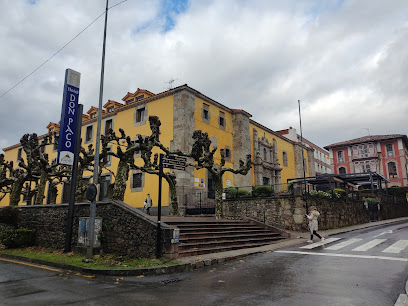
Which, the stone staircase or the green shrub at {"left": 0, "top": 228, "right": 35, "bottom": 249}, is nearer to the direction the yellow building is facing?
the stone staircase

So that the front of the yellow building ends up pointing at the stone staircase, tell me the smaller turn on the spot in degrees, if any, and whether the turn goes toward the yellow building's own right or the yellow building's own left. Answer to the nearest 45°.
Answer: approximately 45° to the yellow building's own right

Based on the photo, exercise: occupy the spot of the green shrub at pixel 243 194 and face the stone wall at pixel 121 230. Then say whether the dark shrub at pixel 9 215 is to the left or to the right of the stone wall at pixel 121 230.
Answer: right

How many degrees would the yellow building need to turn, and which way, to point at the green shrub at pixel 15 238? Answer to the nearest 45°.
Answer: approximately 90° to its right

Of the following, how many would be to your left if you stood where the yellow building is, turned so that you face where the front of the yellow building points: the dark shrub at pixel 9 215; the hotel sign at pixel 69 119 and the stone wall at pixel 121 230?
0

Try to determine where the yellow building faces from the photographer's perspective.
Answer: facing the viewer and to the right of the viewer

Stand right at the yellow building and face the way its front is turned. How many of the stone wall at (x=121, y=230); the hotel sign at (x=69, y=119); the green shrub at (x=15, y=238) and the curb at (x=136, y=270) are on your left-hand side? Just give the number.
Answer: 0

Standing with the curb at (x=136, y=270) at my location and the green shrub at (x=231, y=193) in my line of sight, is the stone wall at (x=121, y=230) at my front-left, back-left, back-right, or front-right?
front-left

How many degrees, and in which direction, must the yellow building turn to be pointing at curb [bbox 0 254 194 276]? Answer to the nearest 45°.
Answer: approximately 45° to its right

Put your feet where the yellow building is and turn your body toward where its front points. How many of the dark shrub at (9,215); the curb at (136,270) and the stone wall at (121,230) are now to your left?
0

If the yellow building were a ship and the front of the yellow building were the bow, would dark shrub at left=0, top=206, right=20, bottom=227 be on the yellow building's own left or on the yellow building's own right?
on the yellow building's own right

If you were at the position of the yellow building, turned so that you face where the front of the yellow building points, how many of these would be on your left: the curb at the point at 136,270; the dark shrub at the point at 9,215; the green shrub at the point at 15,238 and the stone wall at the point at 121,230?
0

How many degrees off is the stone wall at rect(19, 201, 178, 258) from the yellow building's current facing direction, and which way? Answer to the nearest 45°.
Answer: approximately 45° to its right

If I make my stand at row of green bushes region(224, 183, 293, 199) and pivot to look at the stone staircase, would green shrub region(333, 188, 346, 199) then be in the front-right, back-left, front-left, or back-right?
back-left

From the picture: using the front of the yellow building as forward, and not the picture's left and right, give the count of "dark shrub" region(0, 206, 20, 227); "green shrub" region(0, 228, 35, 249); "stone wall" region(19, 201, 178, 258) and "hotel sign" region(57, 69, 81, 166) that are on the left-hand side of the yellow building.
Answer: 0
